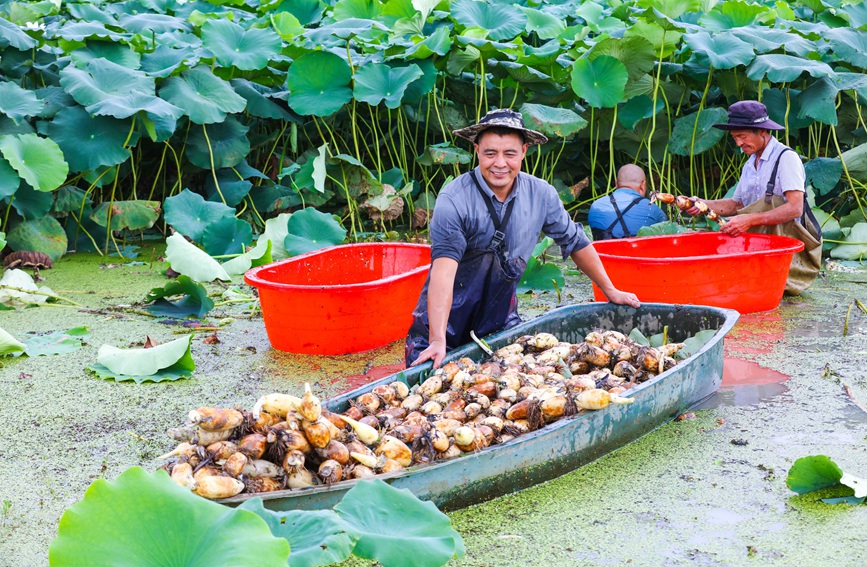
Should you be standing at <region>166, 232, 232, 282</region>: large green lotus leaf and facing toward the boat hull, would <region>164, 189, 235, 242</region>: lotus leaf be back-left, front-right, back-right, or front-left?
back-left

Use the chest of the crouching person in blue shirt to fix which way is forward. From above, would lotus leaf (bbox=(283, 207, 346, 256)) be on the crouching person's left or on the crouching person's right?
on the crouching person's left

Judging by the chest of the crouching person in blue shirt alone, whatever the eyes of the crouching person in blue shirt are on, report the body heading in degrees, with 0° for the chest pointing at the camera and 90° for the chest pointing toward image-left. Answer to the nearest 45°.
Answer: approximately 180°

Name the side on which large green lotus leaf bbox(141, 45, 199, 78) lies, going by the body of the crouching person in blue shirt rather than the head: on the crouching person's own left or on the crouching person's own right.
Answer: on the crouching person's own left

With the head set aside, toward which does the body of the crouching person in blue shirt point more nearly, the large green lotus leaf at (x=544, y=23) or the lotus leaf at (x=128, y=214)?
the large green lotus leaf

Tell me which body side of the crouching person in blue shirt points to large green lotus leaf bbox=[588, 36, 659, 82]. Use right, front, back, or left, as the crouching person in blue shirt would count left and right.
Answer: front

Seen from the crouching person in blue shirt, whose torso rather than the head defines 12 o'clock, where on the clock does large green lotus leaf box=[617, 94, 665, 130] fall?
The large green lotus leaf is roughly at 12 o'clock from the crouching person in blue shirt.

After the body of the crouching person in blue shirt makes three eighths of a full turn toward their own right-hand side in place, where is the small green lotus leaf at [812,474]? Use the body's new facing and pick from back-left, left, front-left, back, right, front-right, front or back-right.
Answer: front-right

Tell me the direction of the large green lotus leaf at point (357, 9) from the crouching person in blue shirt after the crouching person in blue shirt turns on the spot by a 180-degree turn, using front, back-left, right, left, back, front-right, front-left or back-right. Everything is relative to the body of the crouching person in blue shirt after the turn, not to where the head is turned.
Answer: back-right

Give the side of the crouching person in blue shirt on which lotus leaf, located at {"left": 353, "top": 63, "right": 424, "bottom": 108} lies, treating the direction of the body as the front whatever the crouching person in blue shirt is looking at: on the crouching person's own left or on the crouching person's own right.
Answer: on the crouching person's own left

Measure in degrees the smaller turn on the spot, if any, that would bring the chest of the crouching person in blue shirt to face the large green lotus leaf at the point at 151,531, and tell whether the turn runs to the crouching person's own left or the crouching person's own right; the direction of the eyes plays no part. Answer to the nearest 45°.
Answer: approximately 180°

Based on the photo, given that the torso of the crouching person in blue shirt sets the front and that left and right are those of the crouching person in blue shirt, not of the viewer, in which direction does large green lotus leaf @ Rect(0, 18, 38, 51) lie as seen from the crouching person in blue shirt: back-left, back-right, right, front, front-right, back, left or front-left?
left

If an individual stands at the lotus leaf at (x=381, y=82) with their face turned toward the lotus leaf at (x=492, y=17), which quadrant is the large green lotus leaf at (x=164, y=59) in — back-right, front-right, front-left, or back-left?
back-left
